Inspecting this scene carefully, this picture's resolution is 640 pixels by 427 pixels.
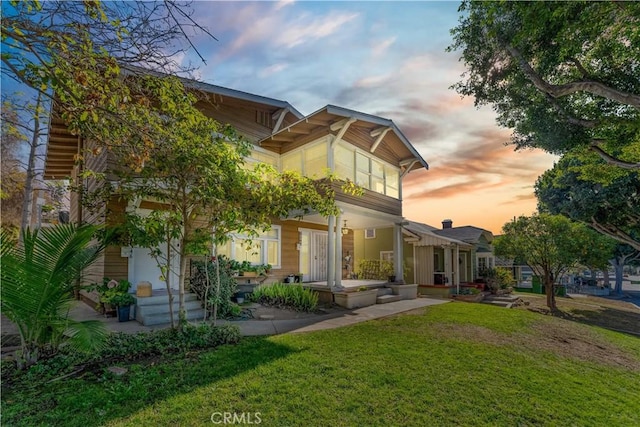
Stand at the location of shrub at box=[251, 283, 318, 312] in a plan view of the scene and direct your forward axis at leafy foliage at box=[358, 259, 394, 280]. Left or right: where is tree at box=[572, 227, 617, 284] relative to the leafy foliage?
right

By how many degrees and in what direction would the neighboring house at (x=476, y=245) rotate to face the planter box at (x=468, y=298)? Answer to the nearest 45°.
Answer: approximately 45° to its right

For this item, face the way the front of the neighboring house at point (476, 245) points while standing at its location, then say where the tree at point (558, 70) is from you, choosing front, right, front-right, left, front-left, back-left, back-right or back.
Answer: front-right

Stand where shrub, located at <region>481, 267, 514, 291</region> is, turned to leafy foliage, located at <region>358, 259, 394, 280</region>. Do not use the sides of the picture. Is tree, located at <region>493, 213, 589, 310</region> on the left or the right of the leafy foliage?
left

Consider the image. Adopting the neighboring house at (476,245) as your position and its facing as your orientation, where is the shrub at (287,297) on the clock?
The shrub is roughly at 2 o'clock from the neighboring house.

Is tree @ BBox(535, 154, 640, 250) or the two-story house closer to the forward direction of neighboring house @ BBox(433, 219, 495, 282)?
the tree

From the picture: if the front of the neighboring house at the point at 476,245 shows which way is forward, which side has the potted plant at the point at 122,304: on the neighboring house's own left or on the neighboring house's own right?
on the neighboring house's own right

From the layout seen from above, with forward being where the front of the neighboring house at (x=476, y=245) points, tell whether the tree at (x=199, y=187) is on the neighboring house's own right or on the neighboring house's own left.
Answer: on the neighboring house's own right

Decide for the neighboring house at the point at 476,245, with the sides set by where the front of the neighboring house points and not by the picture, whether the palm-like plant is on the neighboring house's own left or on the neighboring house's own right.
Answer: on the neighboring house's own right

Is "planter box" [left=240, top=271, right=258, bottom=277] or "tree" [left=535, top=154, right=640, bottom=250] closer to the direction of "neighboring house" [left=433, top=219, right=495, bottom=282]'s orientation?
the tree

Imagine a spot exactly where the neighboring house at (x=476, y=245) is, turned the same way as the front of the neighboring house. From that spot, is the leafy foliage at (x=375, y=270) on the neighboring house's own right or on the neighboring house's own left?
on the neighboring house's own right

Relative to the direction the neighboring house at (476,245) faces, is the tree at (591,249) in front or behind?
in front

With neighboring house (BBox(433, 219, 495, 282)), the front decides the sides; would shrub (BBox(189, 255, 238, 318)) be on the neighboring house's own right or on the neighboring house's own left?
on the neighboring house's own right

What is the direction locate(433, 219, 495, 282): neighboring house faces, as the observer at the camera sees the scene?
facing the viewer and to the right of the viewer

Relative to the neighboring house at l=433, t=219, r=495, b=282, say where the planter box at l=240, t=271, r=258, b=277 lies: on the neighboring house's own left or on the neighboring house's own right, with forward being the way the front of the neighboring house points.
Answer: on the neighboring house's own right
